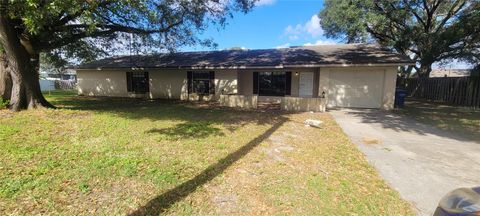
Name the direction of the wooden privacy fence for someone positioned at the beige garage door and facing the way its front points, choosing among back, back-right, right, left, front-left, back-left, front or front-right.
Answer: back-left

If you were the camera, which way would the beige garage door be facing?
facing the viewer

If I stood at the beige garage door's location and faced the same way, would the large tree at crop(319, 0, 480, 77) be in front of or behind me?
behind
